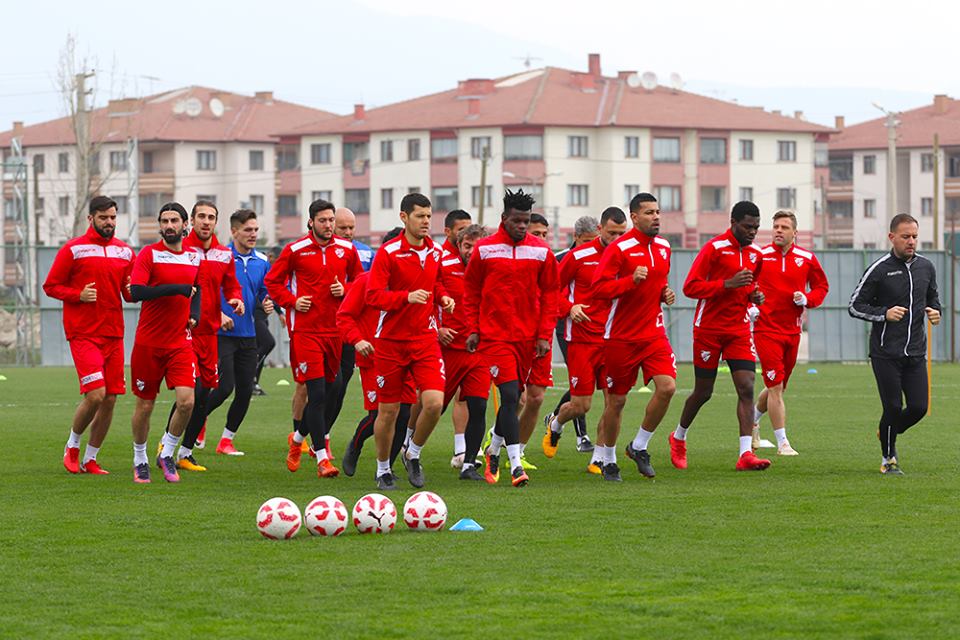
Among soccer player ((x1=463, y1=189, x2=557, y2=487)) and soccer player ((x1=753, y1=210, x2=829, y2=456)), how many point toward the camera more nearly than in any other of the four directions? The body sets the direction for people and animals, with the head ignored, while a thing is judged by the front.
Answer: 2

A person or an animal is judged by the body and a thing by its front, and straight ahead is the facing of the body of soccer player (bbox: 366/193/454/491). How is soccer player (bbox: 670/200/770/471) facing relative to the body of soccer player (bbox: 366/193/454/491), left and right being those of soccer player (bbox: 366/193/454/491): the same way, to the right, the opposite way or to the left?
the same way

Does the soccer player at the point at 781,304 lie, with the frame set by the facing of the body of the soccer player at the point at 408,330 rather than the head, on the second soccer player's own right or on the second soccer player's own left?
on the second soccer player's own left

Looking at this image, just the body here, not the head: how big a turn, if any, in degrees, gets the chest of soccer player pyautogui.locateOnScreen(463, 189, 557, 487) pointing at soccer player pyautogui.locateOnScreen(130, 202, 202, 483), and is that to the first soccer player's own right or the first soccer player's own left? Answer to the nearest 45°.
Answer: approximately 90° to the first soccer player's own right

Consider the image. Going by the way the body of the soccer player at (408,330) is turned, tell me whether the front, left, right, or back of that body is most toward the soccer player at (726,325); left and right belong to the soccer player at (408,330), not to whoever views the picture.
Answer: left

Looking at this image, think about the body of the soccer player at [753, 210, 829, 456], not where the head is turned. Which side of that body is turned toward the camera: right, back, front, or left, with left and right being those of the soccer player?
front

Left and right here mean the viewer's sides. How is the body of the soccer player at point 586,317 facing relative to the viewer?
facing the viewer and to the right of the viewer

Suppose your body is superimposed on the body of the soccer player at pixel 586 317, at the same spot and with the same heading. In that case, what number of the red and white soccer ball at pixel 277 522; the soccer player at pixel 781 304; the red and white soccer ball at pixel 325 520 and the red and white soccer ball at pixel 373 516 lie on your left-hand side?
1

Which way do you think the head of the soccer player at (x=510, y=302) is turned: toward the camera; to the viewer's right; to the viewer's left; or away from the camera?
toward the camera

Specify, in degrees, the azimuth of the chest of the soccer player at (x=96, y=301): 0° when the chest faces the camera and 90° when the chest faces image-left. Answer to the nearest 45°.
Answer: approximately 315°

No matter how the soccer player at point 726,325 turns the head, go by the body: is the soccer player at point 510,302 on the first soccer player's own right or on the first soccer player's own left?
on the first soccer player's own right

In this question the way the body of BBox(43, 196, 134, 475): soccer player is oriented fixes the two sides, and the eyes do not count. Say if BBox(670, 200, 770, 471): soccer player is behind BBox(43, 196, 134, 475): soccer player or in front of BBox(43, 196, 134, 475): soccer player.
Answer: in front

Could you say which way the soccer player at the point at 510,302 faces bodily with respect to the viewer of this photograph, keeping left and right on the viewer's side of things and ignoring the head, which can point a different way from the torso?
facing the viewer

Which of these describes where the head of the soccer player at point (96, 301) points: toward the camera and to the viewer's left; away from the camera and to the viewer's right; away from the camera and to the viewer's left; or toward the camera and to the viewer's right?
toward the camera and to the viewer's right

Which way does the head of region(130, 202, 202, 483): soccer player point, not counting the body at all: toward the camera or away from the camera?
toward the camera
